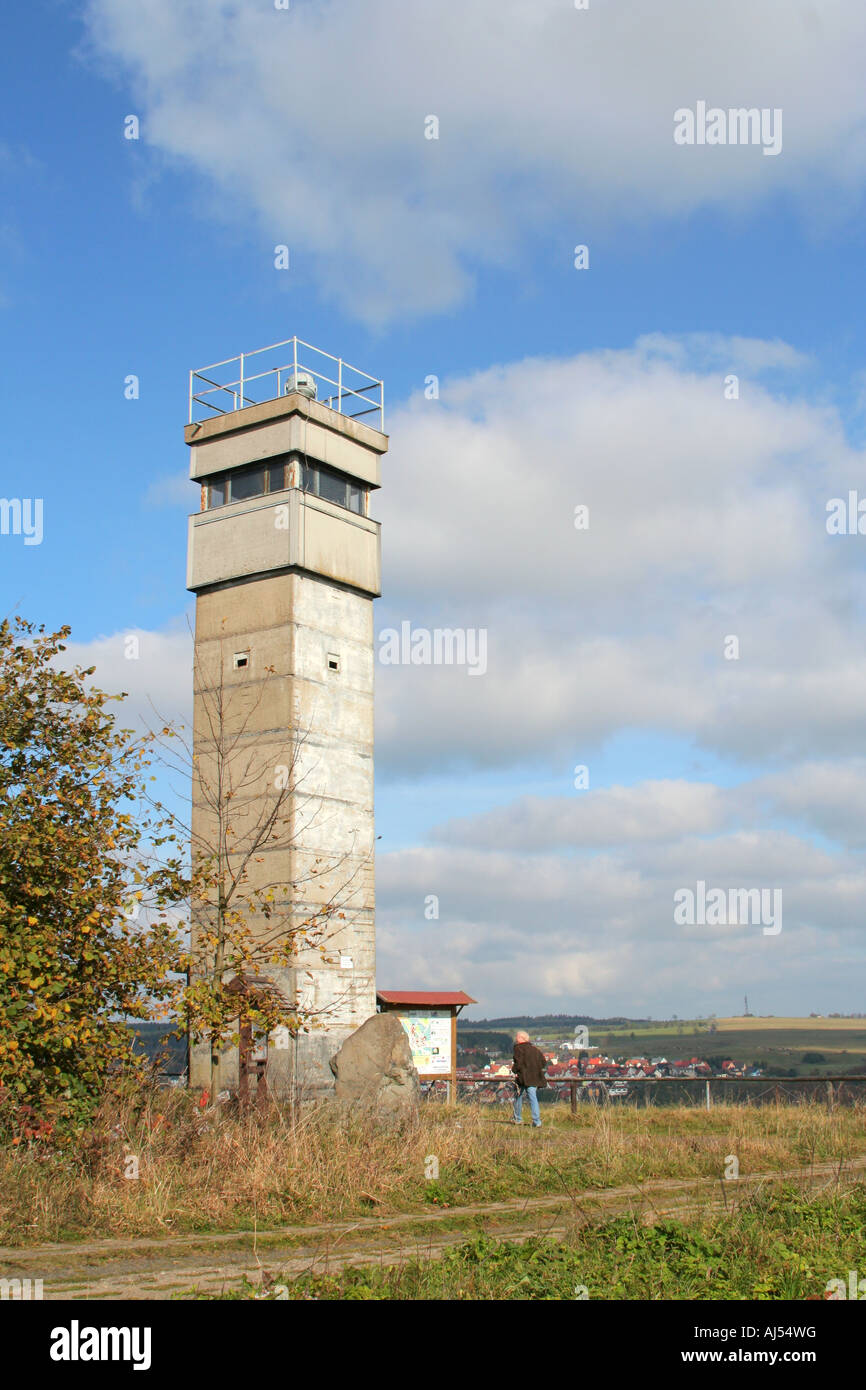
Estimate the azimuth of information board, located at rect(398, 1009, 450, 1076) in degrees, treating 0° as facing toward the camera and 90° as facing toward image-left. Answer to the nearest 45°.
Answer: approximately 0°

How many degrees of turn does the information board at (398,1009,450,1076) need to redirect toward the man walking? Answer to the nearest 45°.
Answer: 0° — it already faces them
